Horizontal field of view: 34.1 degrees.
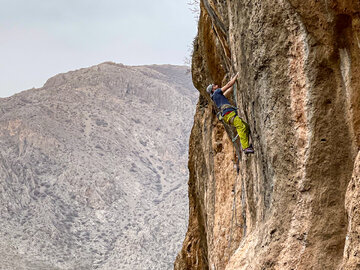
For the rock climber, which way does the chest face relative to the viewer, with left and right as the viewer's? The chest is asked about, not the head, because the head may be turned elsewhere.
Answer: facing to the right of the viewer
